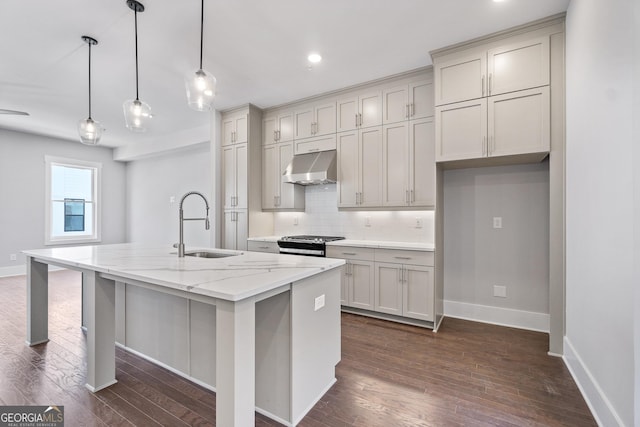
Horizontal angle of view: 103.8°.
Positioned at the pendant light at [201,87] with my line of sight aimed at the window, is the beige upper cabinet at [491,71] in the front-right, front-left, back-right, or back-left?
back-right

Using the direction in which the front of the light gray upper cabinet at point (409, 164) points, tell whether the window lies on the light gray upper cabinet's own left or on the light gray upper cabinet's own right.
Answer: on the light gray upper cabinet's own right

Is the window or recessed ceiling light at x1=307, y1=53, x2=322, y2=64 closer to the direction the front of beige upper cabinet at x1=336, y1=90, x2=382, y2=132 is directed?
the recessed ceiling light

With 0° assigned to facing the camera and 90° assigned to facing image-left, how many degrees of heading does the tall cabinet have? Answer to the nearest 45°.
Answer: approximately 45°

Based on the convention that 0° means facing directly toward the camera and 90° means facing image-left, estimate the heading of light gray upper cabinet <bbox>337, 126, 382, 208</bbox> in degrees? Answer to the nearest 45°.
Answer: approximately 45°

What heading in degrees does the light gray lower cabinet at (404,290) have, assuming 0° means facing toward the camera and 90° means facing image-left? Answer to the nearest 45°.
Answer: approximately 45°
